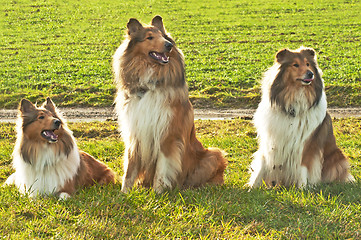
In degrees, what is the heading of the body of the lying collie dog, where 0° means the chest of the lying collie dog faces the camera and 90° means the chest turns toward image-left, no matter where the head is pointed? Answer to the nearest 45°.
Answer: approximately 45°

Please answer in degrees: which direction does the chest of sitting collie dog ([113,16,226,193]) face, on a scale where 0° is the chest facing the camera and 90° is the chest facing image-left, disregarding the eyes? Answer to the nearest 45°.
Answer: approximately 45°

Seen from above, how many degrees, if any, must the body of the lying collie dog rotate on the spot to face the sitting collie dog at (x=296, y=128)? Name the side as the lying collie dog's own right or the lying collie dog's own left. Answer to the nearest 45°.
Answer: approximately 135° to the lying collie dog's own left
